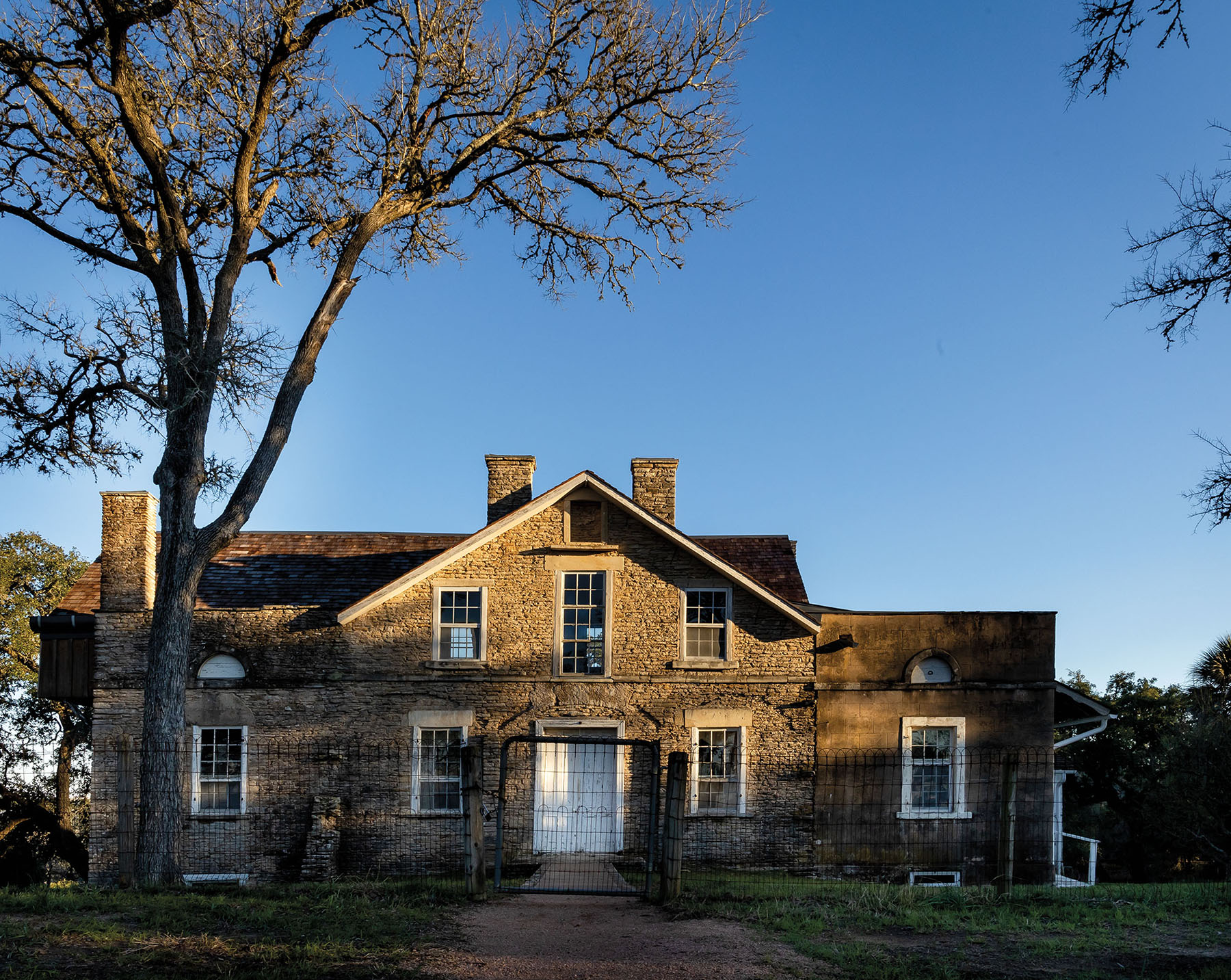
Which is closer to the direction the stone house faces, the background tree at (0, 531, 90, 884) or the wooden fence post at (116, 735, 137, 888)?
the wooden fence post

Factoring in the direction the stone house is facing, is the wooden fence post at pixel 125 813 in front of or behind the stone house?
in front

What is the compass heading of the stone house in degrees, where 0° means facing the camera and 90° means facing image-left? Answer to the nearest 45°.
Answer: approximately 0°

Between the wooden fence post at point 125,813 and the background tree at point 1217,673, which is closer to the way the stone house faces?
the wooden fence post
